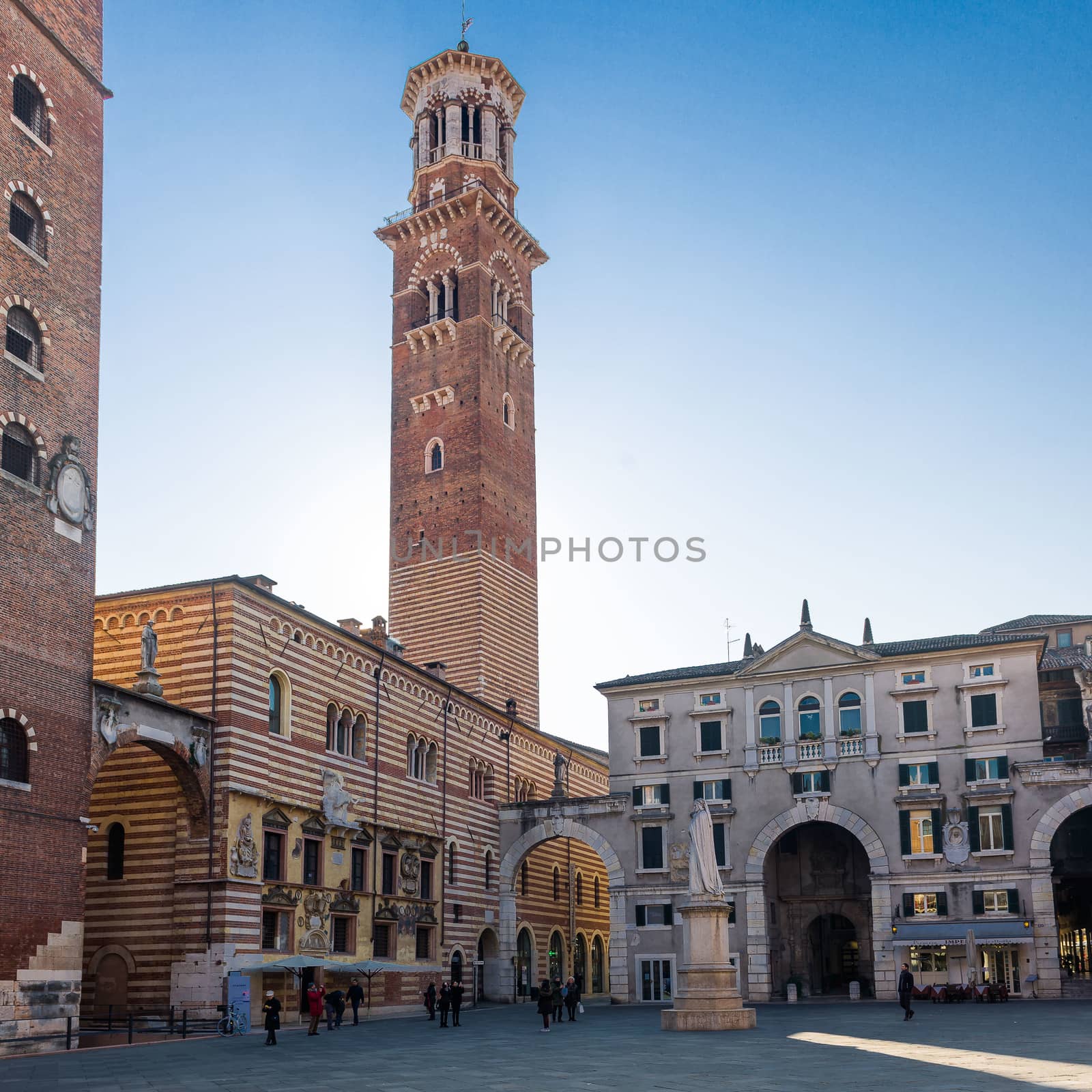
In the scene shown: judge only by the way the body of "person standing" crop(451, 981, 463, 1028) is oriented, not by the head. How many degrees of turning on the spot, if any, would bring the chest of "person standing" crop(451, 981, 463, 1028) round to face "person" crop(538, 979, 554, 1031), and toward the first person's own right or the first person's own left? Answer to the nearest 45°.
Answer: approximately 45° to the first person's own left

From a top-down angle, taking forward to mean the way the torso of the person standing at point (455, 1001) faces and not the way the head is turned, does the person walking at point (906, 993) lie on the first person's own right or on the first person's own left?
on the first person's own left

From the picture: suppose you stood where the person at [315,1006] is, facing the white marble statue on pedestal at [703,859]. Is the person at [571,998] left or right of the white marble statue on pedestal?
left

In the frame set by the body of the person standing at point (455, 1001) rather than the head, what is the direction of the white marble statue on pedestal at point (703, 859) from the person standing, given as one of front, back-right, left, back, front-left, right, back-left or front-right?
front-left

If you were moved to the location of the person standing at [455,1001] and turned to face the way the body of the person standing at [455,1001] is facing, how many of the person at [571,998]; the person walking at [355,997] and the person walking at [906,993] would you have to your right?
1

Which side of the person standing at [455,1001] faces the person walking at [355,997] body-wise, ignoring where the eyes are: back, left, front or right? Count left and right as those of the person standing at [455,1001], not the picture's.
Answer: right

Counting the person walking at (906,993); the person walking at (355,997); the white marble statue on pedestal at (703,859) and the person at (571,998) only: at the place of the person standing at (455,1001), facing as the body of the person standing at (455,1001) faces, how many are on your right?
1

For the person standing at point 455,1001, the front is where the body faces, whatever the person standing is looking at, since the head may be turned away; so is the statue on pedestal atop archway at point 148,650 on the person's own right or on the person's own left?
on the person's own right

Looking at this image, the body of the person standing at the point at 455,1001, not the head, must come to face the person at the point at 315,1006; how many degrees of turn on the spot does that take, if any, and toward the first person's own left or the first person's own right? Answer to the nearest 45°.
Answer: approximately 45° to the first person's own right

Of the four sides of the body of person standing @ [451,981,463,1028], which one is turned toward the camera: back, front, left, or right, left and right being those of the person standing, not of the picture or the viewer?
front
